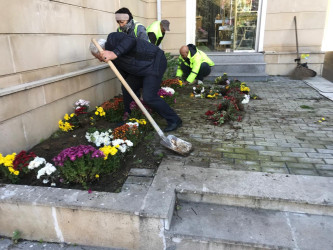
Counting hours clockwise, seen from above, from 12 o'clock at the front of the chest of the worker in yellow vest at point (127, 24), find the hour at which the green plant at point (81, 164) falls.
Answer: The green plant is roughly at 11 o'clock from the worker in yellow vest.

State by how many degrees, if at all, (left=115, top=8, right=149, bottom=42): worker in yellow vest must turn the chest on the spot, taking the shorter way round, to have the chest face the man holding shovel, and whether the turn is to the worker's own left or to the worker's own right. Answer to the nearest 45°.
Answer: approximately 45° to the worker's own left

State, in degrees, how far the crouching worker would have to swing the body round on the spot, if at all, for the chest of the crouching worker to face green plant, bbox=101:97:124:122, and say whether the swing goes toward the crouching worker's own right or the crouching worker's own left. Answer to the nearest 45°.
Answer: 0° — they already face it

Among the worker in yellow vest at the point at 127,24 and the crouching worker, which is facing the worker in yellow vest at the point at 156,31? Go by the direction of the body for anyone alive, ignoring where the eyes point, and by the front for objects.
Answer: the crouching worker
